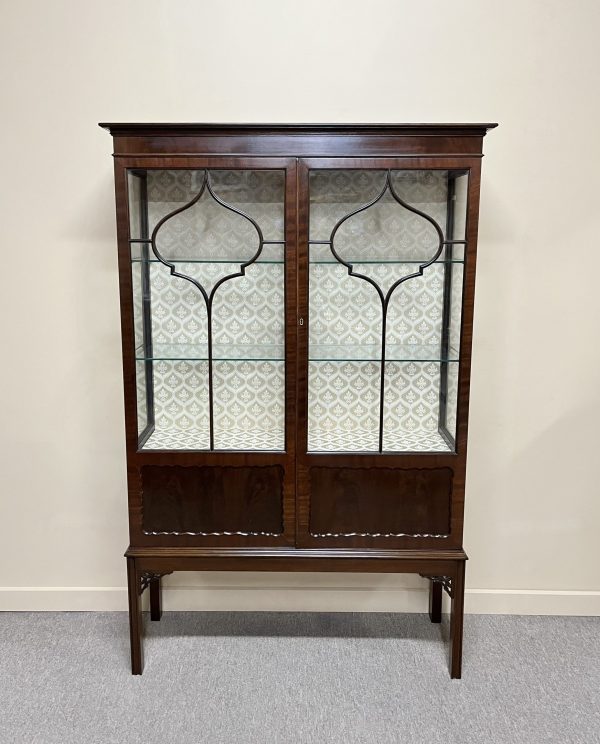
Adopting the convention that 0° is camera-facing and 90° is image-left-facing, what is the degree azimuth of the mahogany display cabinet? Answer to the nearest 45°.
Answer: approximately 0°
